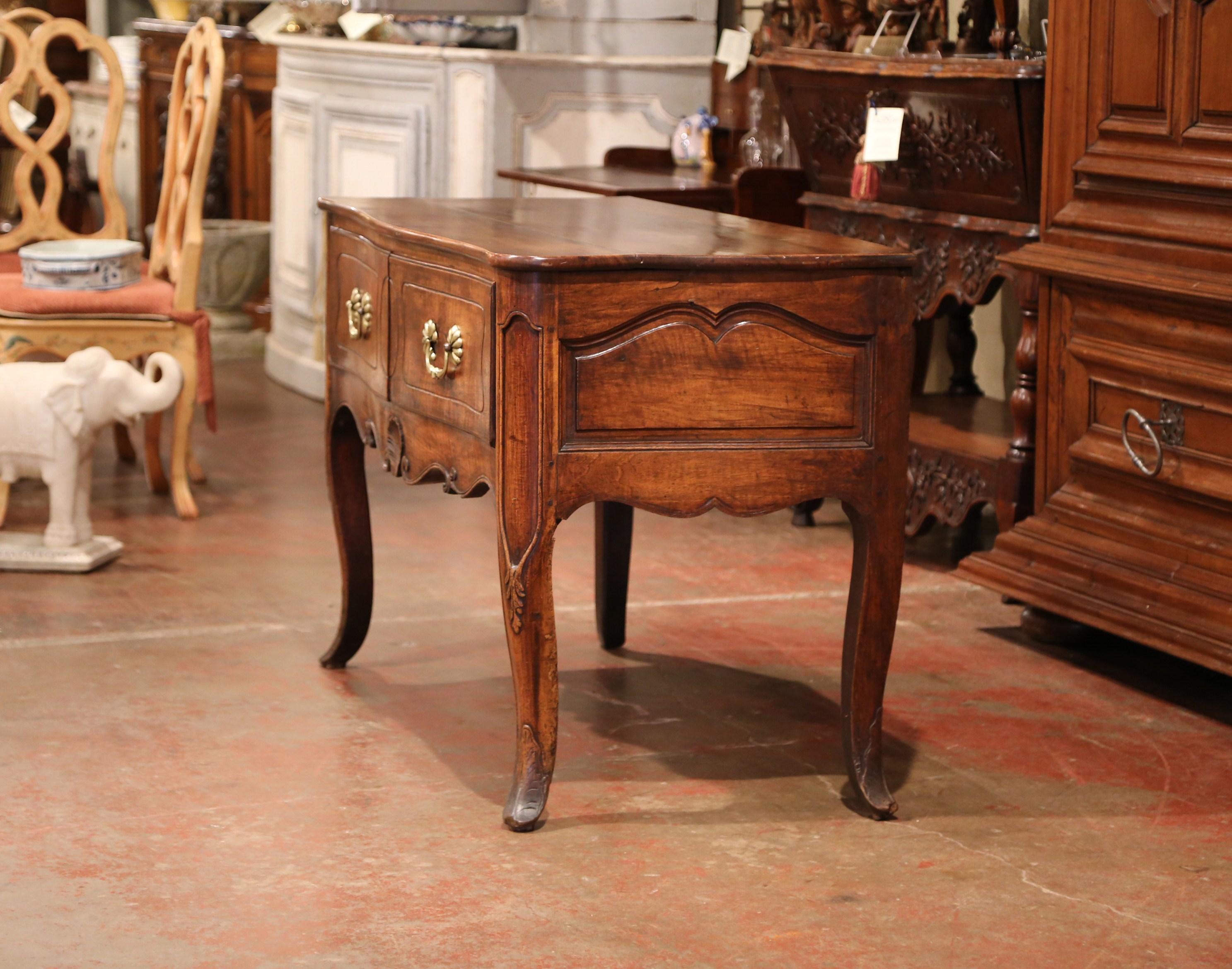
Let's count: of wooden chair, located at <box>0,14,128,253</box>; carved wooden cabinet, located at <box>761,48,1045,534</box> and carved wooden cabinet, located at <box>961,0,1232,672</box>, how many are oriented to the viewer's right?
0

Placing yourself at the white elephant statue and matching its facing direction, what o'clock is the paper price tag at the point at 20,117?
The paper price tag is roughly at 9 o'clock from the white elephant statue.

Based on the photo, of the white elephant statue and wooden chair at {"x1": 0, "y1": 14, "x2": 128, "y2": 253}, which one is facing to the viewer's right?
the white elephant statue

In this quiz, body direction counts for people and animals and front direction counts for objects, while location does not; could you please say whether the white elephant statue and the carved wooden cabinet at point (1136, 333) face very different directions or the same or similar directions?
very different directions

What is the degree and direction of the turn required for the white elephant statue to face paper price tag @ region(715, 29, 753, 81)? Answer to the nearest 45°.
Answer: approximately 45° to its left

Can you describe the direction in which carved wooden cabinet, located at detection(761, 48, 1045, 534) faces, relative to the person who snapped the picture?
facing the viewer and to the left of the viewer

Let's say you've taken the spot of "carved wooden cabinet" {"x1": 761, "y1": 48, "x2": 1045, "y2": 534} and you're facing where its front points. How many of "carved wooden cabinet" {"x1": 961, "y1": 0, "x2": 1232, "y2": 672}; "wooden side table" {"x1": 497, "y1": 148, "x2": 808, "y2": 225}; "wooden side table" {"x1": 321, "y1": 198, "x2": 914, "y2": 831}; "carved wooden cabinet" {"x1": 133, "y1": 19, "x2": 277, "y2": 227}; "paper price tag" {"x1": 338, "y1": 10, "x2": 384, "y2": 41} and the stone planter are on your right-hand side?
4

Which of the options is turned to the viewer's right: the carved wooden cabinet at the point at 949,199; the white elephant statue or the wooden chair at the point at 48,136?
the white elephant statue

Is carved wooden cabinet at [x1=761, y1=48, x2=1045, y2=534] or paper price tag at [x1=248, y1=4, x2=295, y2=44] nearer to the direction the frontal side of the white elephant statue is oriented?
the carved wooden cabinet

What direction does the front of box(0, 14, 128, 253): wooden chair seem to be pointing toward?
toward the camera

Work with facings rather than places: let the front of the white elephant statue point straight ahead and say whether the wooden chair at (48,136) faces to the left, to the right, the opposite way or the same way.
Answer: to the right

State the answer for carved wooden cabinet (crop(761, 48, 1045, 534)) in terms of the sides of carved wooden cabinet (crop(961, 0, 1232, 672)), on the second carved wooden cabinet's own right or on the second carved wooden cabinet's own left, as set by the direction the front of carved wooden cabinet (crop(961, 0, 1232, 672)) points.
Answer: on the second carved wooden cabinet's own right

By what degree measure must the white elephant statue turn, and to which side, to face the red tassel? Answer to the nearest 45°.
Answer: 0° — it already faces it

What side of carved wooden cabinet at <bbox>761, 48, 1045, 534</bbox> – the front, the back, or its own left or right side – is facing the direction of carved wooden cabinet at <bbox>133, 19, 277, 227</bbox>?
right

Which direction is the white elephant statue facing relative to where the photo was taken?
to the viewer's right
